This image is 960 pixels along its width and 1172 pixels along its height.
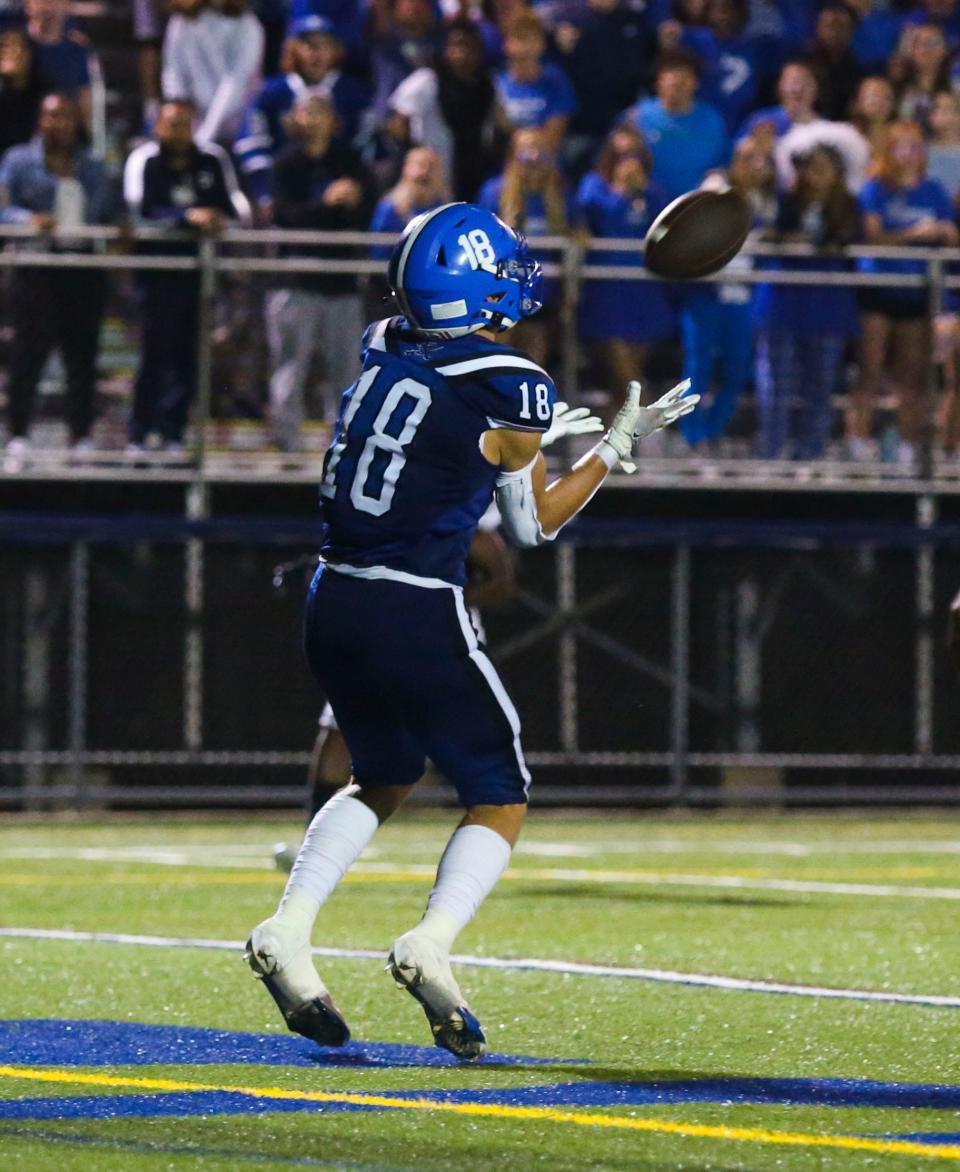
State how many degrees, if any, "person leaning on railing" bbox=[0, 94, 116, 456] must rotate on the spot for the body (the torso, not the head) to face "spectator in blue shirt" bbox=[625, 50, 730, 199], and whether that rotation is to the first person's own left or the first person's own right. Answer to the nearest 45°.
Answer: approximately 90° to the first person's own left

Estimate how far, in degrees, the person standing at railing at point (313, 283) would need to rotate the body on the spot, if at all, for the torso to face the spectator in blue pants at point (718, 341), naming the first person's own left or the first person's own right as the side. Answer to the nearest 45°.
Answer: approximately 90° to the first person's own left

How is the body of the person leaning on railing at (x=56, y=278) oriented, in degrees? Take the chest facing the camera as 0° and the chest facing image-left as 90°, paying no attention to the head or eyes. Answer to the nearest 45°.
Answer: approximately 0°

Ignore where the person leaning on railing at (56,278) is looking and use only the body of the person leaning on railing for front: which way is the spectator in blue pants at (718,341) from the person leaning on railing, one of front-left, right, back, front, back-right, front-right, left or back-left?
left

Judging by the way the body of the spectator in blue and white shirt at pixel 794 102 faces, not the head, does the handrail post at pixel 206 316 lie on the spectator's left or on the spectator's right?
on the spectator's right

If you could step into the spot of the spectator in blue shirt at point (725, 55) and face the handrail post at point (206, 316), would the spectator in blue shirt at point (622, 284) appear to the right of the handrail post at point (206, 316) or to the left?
left
